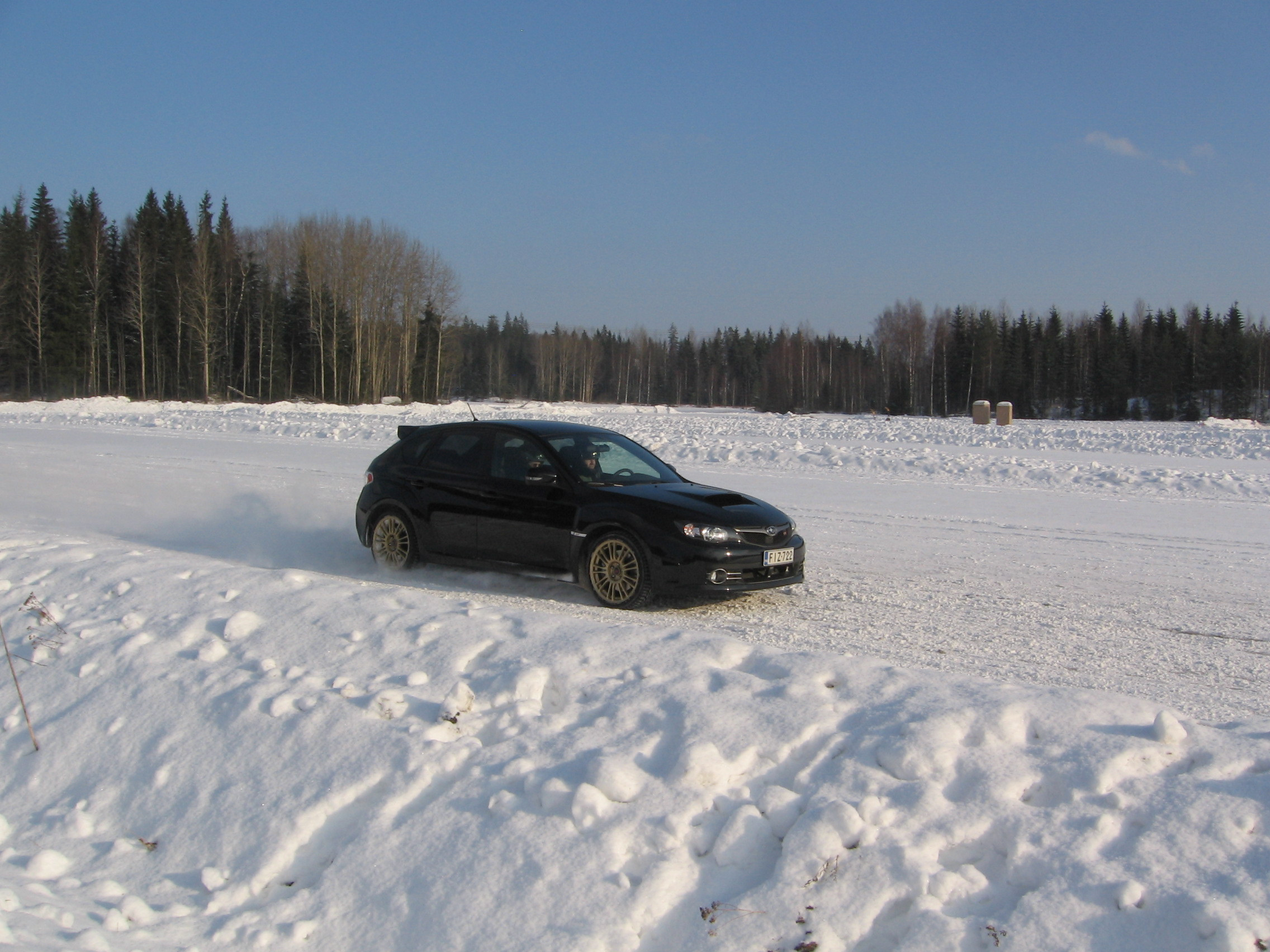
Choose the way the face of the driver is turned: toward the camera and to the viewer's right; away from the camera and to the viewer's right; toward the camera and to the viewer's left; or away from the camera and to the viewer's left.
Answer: toward the camera and to the viewer's right

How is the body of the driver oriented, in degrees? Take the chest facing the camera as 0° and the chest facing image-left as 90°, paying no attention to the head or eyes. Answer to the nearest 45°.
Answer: approximately 315°

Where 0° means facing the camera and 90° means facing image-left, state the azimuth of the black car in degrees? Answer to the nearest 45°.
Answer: approximately 315°
